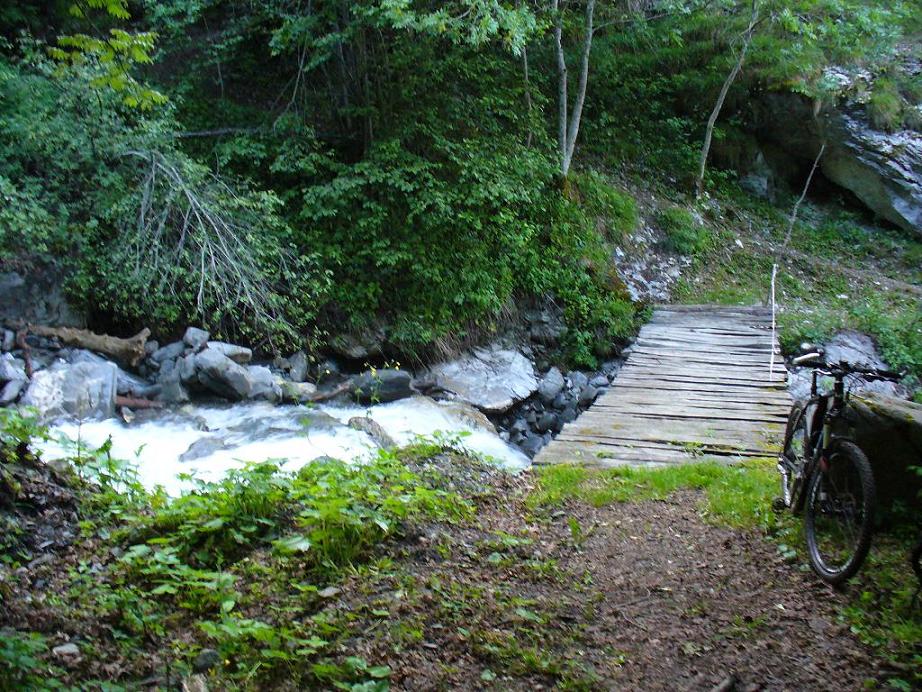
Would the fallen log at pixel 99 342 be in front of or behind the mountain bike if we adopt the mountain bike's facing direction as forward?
behind

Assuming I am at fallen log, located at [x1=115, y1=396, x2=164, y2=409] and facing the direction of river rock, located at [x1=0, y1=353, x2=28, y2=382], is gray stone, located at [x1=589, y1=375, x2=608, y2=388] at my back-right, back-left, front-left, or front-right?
back-right

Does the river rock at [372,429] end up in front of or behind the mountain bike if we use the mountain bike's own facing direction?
behind

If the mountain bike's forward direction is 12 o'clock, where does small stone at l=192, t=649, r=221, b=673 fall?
The small stone is roughly at 3 o'clock from the mountain bike.

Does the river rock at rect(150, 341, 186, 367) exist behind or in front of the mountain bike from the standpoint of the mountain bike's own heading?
behind

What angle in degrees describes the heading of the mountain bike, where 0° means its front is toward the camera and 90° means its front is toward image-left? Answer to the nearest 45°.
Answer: approximately 315°

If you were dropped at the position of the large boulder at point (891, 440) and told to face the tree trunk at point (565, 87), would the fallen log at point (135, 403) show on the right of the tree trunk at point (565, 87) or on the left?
left
